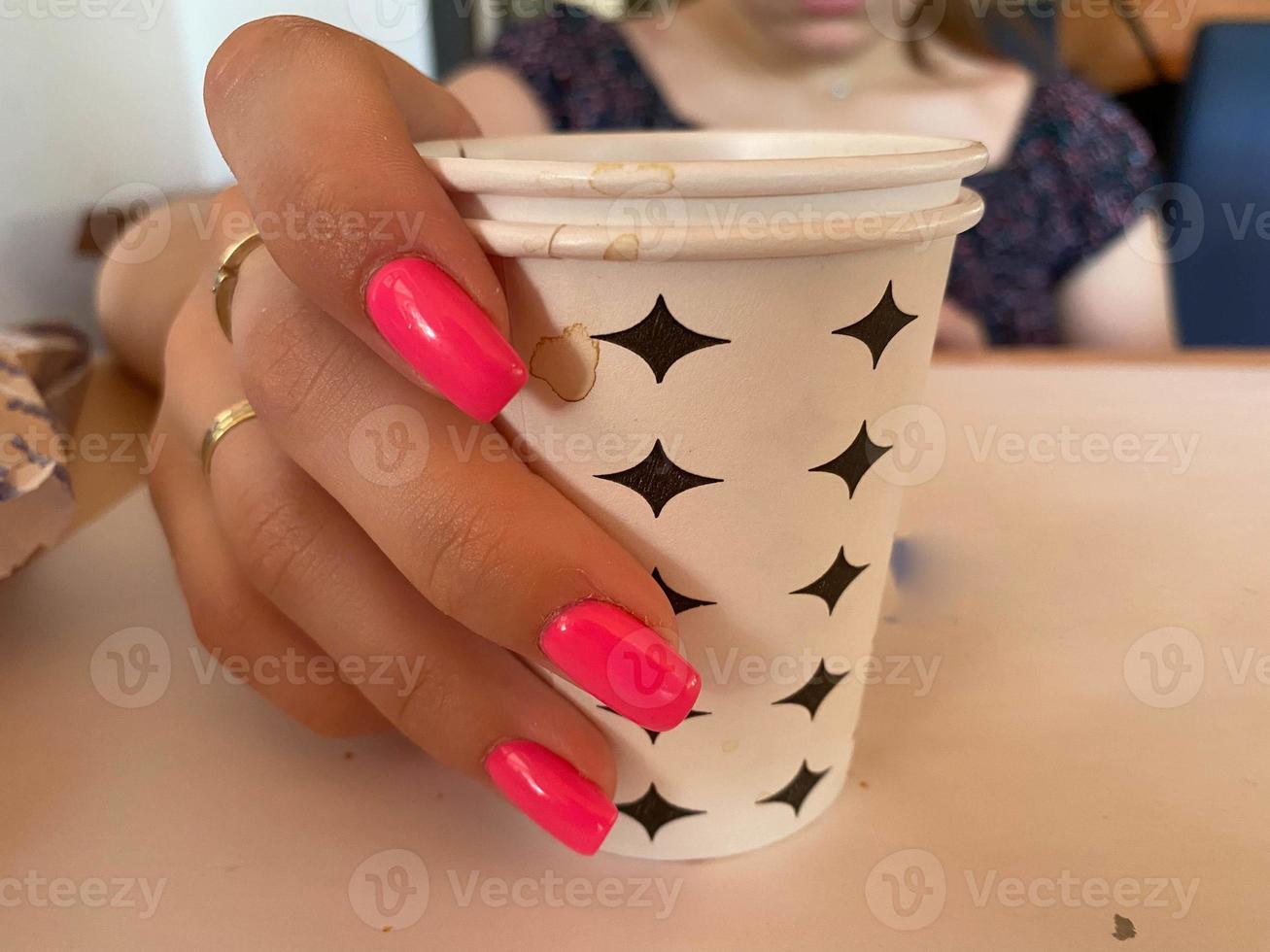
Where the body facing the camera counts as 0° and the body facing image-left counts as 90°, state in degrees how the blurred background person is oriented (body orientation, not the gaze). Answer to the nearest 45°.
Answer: approximately 0°

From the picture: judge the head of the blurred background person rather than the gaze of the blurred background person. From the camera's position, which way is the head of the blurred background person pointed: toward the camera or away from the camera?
toward the camera
